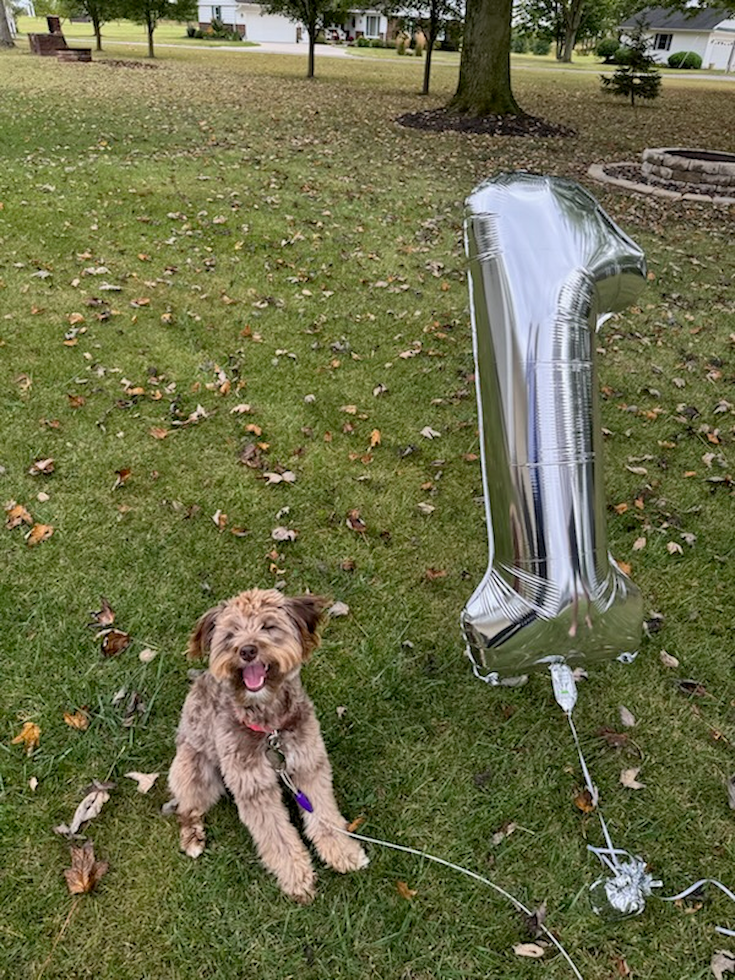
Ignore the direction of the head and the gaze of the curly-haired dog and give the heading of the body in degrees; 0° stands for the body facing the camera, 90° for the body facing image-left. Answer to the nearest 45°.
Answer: approximately 315°

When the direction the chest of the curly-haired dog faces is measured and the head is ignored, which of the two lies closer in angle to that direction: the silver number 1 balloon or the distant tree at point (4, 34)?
the silver number 1 balloon

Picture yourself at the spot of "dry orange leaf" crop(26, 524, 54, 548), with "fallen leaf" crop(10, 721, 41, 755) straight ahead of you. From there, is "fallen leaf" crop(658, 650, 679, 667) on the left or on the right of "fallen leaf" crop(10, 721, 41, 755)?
left

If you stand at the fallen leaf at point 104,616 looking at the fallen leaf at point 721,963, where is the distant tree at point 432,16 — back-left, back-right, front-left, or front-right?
back-left

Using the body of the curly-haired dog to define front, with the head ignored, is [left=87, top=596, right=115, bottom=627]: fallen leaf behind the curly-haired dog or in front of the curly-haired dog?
behind

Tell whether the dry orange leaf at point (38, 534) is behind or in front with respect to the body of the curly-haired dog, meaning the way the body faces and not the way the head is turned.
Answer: behind

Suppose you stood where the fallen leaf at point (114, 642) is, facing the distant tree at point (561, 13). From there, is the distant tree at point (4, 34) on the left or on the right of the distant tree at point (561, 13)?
left

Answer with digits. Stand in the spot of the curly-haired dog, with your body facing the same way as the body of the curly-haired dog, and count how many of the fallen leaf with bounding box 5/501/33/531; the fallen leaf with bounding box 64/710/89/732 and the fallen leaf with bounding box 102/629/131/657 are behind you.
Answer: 3

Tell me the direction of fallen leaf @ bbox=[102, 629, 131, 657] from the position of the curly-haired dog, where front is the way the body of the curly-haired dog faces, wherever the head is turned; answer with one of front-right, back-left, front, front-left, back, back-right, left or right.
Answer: back

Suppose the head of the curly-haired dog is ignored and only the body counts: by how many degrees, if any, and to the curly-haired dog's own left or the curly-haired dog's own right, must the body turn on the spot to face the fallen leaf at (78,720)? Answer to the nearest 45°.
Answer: approximately 180°

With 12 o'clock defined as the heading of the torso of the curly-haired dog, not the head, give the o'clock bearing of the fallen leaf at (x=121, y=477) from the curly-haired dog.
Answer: The fallen leaf is roughly at 7 o'clock from the curly-haired dog.

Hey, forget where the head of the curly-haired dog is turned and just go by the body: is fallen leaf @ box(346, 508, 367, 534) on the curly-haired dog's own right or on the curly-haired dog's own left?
on the curly-haired dog's own left
